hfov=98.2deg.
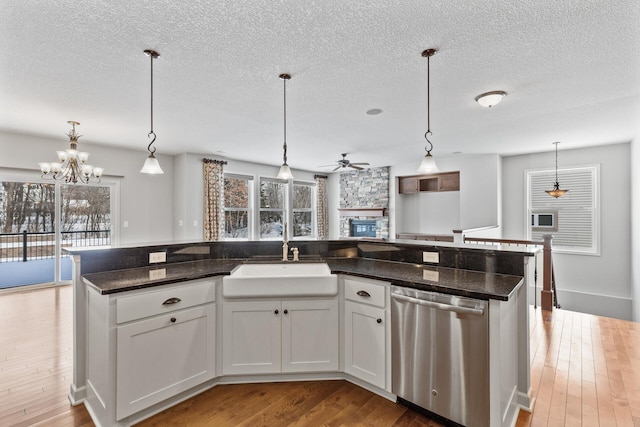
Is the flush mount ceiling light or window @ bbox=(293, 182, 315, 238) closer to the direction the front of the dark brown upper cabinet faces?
the flush mount ceiling light

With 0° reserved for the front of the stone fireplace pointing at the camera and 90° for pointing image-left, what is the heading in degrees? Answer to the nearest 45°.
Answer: approximately 45°

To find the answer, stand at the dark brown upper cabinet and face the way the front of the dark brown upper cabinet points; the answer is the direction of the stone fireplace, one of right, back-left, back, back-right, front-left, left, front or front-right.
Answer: right

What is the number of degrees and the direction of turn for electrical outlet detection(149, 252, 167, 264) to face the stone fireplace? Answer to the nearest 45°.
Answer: approximately 135° to its left

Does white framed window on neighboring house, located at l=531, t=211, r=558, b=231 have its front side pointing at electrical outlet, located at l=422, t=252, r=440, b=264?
yes

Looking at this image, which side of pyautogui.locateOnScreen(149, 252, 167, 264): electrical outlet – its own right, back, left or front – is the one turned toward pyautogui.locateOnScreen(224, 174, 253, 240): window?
back

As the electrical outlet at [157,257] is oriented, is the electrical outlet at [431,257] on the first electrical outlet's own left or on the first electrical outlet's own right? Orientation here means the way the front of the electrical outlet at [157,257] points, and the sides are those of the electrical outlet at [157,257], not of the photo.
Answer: on the first electrical outlet's own left

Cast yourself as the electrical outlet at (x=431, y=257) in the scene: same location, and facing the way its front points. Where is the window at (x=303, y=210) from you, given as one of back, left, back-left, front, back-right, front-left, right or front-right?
back-right

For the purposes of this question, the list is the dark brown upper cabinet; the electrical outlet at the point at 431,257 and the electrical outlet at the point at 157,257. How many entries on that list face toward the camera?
3

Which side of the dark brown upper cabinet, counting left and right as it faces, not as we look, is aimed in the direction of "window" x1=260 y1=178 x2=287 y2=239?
right

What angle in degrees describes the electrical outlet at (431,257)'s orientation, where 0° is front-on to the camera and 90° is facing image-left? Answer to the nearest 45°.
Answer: approximately 0°

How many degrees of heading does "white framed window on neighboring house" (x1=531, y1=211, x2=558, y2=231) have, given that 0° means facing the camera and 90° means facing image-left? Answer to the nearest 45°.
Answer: approximately 0°
